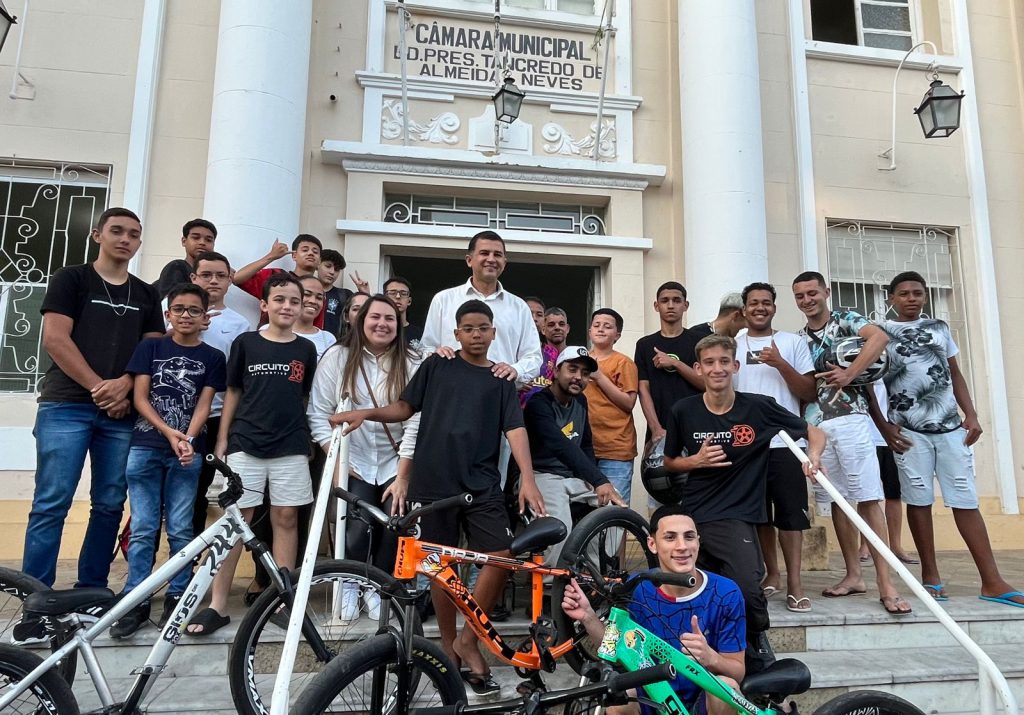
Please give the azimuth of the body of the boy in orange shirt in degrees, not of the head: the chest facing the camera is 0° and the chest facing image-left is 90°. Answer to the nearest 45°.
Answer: approximately 45°

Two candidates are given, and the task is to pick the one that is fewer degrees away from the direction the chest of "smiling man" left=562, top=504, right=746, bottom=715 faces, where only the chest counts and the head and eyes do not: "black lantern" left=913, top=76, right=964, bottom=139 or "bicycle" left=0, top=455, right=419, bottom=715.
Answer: the bicycle

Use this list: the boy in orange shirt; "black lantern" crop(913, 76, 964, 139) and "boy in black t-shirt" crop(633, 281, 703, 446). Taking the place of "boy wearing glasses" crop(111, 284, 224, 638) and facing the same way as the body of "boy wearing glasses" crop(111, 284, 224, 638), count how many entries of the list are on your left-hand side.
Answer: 3

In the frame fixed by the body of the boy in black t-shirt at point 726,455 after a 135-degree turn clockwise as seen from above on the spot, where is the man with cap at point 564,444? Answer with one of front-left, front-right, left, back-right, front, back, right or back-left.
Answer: front-left

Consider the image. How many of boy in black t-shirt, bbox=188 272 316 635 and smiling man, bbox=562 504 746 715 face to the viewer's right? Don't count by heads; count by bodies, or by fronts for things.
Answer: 0

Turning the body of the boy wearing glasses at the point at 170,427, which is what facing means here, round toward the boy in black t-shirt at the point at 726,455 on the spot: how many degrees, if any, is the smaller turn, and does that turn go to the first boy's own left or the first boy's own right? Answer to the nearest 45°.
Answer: approximately 45° to the first boy's own left

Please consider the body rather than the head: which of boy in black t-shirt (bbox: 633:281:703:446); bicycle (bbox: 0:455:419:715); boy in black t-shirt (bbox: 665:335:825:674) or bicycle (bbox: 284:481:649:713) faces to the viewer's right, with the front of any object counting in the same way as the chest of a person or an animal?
bicycle (bbox: 0:455:419:715)

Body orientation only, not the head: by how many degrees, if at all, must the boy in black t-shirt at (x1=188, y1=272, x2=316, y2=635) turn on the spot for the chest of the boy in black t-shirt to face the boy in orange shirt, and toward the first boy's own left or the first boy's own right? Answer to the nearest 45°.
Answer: approximately 90° to the first boy's own left
